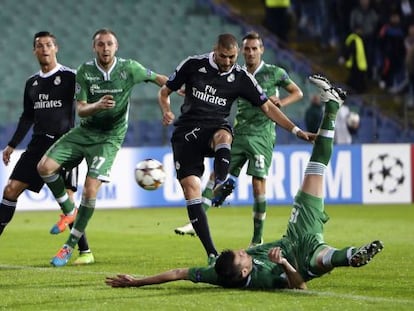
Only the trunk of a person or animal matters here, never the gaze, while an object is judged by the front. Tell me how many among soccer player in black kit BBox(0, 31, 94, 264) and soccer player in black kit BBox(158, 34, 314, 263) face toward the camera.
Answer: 2

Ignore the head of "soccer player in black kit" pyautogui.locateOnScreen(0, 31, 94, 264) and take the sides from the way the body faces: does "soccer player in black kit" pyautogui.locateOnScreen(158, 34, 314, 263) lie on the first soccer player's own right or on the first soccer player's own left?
on the first soccer player's own left

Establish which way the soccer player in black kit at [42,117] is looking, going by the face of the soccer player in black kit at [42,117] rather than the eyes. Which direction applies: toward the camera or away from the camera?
toward the camera

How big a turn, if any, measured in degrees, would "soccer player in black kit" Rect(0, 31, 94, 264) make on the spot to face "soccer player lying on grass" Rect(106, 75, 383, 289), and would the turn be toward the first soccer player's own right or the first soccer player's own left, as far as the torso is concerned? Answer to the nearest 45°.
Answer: approximately 45° to the first soccer player's own left

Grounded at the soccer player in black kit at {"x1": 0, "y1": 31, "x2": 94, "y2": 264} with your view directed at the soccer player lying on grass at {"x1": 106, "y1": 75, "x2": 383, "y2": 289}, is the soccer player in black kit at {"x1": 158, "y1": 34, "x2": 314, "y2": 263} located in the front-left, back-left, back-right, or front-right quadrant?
front-left

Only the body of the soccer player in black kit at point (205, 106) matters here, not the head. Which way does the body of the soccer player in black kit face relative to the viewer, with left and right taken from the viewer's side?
facing the viewer

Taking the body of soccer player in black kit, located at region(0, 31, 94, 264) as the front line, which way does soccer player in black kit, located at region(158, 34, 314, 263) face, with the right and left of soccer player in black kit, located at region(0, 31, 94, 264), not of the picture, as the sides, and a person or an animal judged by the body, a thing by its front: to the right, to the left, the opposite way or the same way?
the same way
